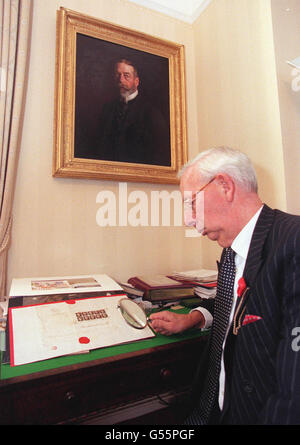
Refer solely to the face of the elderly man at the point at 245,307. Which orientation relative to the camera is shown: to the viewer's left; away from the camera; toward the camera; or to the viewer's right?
to the viewer's left

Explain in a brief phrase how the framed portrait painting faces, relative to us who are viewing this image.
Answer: facing the viewer and to the right of the viewer
